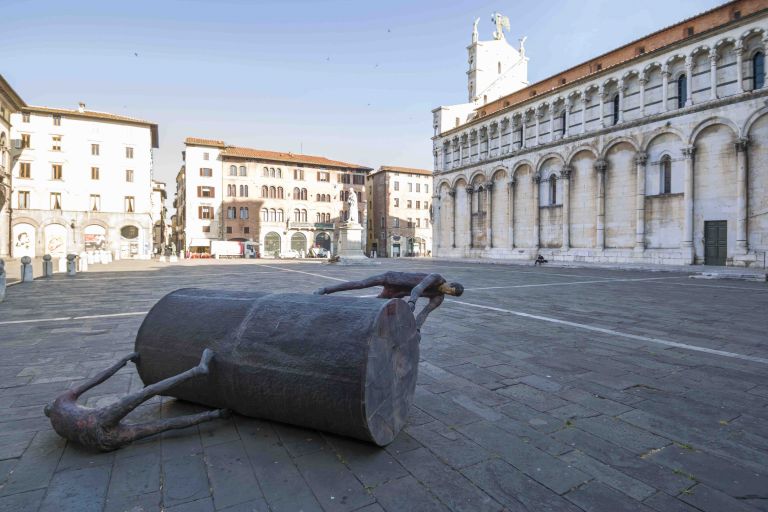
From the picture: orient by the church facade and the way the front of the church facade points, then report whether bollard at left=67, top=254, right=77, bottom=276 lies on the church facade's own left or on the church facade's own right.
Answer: on the church facade's own left

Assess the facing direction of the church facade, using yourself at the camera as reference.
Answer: facing the viewer and to the left of the viewer

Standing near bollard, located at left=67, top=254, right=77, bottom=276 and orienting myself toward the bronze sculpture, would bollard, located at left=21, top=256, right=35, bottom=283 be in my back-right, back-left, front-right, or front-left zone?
front-right

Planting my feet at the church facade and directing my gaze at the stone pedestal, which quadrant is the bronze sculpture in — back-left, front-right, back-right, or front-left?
front-left
